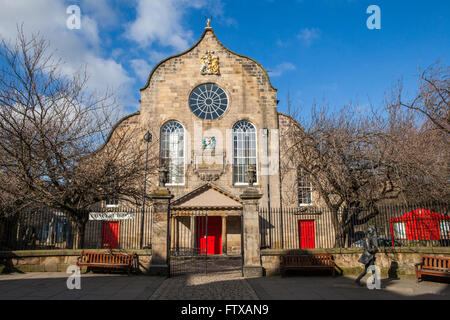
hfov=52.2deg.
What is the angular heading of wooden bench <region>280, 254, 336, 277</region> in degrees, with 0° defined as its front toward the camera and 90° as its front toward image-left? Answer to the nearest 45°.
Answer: approximately 0°

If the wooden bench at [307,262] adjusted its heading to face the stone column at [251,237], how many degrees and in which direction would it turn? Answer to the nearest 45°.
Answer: approximately 90° to its right

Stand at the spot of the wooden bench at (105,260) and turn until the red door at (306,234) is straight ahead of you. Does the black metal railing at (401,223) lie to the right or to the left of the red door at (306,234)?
right

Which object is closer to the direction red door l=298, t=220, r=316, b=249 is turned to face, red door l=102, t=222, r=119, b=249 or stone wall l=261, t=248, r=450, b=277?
the stone wall

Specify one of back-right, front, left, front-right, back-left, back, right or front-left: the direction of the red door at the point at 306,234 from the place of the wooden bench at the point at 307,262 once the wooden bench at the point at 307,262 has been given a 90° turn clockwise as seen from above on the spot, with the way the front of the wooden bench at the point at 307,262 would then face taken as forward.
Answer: right

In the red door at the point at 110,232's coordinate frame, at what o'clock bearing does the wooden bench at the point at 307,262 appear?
The wooden bench is roughly at 11 o'clock from the red door.
